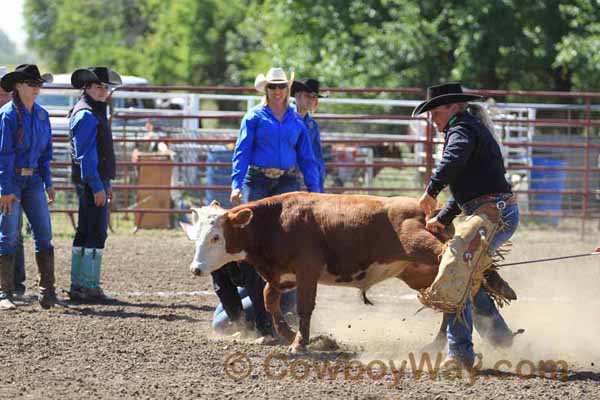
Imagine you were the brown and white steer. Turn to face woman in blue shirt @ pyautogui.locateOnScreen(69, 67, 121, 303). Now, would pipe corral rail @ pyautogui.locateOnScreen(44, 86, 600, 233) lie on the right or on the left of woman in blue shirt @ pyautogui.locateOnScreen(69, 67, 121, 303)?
right

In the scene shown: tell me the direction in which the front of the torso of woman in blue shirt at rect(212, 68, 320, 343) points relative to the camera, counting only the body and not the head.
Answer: toward the camera

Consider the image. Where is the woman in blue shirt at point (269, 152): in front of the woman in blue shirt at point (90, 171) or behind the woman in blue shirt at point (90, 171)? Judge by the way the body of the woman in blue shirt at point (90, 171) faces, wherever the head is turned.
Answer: in front

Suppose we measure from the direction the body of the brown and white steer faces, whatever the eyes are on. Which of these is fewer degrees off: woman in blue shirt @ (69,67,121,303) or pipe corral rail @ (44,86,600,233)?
the woman in blue shirt

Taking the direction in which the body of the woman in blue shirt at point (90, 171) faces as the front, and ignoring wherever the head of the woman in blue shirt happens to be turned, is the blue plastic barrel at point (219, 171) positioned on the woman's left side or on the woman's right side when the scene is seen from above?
on the woman's left side

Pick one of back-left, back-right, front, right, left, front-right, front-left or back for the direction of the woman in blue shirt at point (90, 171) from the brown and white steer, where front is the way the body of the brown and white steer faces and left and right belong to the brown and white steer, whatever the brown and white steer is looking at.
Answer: front-right

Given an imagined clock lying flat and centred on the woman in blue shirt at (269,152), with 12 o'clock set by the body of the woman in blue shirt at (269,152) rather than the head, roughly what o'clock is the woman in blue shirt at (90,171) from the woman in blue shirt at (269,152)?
the woman in blue shirt at (90,171) is roughly at 4 o'clock from the woman in blue shirt at (269,152).

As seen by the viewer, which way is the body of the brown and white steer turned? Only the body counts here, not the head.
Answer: to the viewer's left
